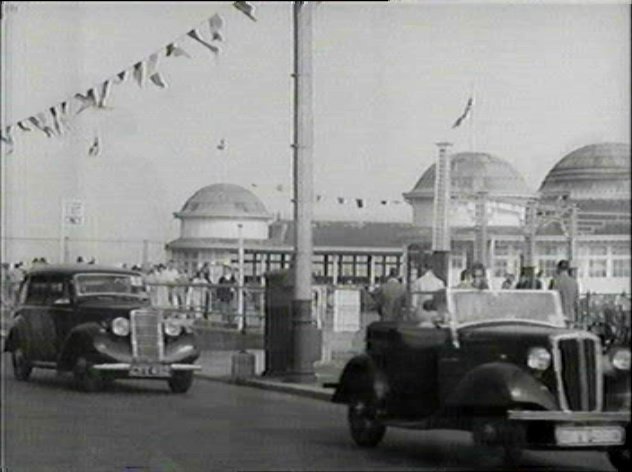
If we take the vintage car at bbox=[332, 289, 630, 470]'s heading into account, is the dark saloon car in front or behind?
behind

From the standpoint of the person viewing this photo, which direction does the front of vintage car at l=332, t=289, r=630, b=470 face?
facing the viewer and to the right of the viewer

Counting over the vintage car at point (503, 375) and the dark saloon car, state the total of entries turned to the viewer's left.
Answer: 0

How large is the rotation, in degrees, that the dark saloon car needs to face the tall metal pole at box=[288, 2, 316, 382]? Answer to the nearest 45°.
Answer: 0° — it already faces it

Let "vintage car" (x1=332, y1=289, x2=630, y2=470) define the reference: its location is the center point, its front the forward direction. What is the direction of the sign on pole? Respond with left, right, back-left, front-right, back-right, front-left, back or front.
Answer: back-right
